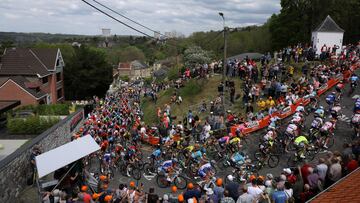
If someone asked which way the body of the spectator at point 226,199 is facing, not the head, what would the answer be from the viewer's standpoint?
away from the camera

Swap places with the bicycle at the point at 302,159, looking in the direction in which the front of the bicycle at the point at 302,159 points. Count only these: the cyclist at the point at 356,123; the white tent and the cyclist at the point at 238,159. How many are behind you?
2

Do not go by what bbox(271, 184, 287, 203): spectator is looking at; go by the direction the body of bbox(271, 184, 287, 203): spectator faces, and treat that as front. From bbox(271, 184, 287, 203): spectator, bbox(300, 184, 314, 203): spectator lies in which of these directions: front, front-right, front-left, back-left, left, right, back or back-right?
front-right

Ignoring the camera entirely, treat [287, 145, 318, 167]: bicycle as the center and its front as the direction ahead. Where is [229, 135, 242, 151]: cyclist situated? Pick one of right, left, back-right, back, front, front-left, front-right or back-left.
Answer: back-left

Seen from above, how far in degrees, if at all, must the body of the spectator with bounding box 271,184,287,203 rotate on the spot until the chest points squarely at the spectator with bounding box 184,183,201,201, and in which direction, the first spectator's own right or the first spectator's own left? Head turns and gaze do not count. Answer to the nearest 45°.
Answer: approximately 90° to the first spectator's own left

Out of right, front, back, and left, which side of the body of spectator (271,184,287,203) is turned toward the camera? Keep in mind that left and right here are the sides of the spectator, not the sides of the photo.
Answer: back

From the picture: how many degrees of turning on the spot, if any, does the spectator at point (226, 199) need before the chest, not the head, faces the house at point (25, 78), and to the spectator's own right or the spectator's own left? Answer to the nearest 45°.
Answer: approximately 45° to the spectator's own left
